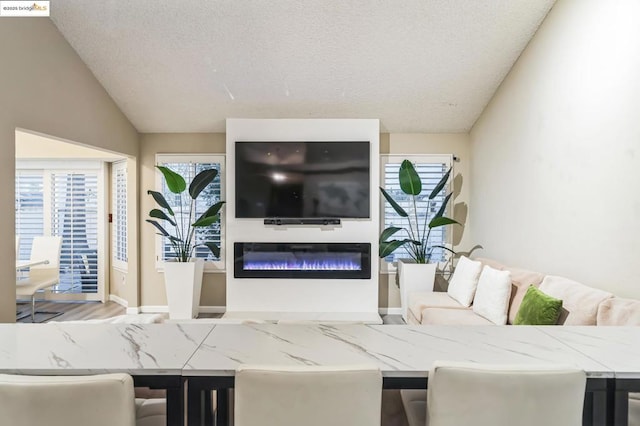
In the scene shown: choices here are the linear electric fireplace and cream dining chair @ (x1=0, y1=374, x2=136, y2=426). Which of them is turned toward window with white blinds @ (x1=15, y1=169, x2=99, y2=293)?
the cream dining chair

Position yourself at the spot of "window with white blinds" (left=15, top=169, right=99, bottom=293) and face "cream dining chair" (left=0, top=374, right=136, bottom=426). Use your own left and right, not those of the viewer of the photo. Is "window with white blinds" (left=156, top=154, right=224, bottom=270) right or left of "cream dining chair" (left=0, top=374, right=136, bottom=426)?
left

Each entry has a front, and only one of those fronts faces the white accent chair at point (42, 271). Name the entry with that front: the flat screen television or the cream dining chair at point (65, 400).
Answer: the cream dining chair at point (65, 400)

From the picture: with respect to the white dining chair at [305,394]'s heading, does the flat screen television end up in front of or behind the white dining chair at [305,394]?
in front

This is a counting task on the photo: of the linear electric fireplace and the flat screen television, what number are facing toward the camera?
2

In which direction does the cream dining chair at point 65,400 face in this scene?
away from the camera

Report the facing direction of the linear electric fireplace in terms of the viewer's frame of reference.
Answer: facing the viewer

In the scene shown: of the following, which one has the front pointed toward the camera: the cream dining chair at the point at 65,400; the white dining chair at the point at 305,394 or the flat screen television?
the flat screen television

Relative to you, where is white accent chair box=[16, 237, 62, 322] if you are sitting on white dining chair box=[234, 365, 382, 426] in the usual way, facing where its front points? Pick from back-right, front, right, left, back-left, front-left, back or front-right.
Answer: front-left

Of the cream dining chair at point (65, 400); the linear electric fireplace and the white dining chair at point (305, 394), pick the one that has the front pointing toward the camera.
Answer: the linear electric fireplace

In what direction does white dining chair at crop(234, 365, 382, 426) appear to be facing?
away from the camera

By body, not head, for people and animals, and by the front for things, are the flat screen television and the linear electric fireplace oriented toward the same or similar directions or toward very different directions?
same or similar directions

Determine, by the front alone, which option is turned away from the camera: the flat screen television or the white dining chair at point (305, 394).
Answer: the white dining chair

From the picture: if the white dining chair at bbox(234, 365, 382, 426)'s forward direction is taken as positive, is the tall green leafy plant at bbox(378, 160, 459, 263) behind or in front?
in front

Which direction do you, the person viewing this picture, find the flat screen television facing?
facing the viewer

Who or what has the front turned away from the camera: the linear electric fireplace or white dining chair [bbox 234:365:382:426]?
the white dining chair

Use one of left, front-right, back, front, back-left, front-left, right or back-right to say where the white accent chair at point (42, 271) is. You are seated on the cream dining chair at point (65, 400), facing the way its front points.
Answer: front

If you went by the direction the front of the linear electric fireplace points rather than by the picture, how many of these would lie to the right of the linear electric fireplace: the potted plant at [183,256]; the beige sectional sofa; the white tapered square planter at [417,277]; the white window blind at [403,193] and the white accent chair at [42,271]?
2

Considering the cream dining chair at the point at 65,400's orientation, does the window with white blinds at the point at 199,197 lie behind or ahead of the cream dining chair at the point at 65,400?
ahead
